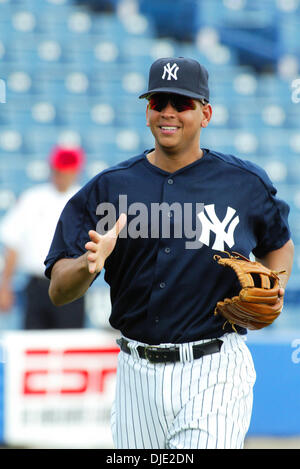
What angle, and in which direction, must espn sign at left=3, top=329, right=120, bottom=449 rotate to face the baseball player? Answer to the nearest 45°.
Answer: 0° — it already faces them

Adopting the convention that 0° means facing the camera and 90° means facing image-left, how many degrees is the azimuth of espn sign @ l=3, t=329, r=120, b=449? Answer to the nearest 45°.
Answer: approximately 0°

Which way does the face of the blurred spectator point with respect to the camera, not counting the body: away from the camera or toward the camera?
toward the camera

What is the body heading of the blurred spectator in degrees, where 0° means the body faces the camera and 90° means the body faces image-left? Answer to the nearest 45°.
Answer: approximately 315°

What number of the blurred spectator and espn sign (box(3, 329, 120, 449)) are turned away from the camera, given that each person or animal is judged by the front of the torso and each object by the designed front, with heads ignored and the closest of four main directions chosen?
0
